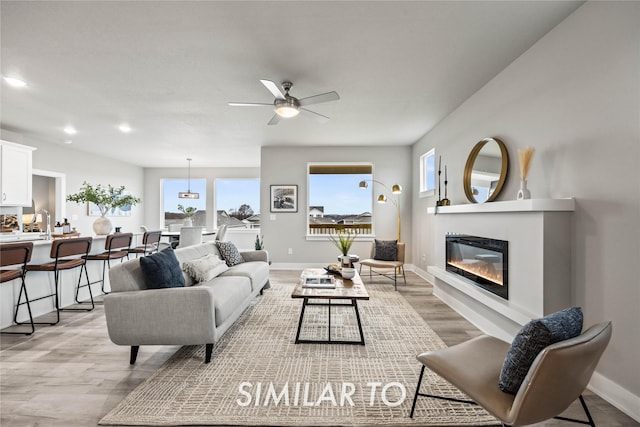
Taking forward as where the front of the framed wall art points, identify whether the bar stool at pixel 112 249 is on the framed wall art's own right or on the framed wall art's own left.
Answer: on the framed wall art's own right

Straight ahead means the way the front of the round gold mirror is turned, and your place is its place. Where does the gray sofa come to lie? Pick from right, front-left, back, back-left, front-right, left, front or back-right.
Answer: front

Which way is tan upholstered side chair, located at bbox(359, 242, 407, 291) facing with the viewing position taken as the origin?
facing the viewer and to the left of the viewer

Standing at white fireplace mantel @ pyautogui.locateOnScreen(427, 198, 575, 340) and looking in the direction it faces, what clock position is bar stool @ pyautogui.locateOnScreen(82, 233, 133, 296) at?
The bar stool is roughly at 1 o'clock from the white fireplace mantel.

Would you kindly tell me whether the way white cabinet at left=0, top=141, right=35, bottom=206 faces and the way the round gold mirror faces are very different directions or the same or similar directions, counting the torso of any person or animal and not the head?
very different directions

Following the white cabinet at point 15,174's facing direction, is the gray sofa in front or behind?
in front

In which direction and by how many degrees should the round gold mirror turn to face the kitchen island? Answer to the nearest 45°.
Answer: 0° — it already faces it

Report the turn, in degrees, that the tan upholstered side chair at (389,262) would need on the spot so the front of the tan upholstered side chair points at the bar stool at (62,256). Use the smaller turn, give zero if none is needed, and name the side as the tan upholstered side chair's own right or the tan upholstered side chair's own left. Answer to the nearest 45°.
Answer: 0° — it already faces it

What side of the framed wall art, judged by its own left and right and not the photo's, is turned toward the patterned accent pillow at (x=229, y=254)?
front

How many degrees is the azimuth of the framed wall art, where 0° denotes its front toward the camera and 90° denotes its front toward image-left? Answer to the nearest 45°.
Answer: approximately 0°

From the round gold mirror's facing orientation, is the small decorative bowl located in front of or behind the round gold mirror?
in front

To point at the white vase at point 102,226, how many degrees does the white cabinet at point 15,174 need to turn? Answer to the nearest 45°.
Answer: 0° — it already faces it

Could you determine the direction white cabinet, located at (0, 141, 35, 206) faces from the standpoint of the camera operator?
facing the viewer and to the right of the viewer

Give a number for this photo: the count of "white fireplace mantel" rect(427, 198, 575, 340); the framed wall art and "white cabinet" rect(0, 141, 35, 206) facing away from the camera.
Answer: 0

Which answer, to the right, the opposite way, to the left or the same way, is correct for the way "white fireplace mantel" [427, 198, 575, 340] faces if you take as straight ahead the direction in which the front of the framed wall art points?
to the right
